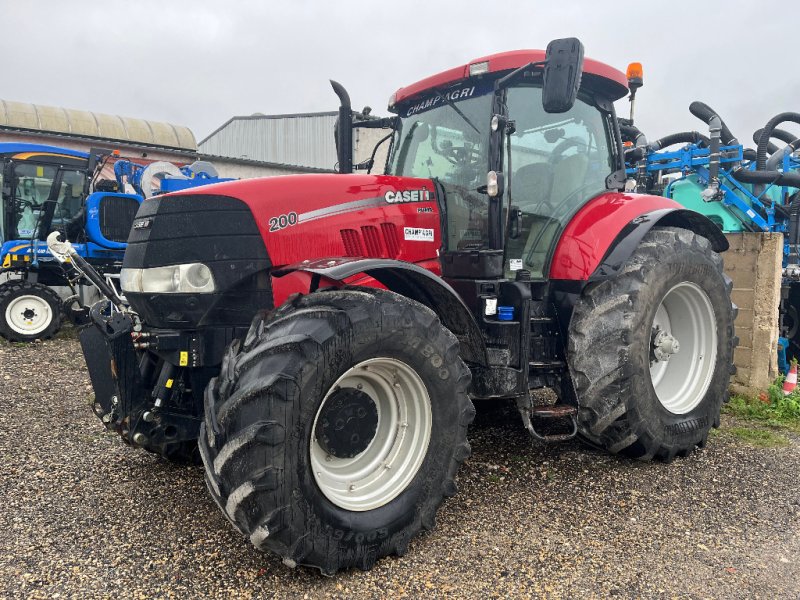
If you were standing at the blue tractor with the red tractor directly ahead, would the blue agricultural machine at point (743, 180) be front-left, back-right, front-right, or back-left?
front-left

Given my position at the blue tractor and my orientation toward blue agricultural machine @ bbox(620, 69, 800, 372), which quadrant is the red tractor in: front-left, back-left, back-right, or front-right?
front-right

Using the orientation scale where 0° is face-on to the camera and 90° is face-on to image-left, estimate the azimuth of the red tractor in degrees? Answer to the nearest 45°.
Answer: approximately 45°

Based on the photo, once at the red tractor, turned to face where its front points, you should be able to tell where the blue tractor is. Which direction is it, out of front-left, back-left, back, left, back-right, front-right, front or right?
right

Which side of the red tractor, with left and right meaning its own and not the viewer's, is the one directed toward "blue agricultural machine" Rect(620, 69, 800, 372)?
back
